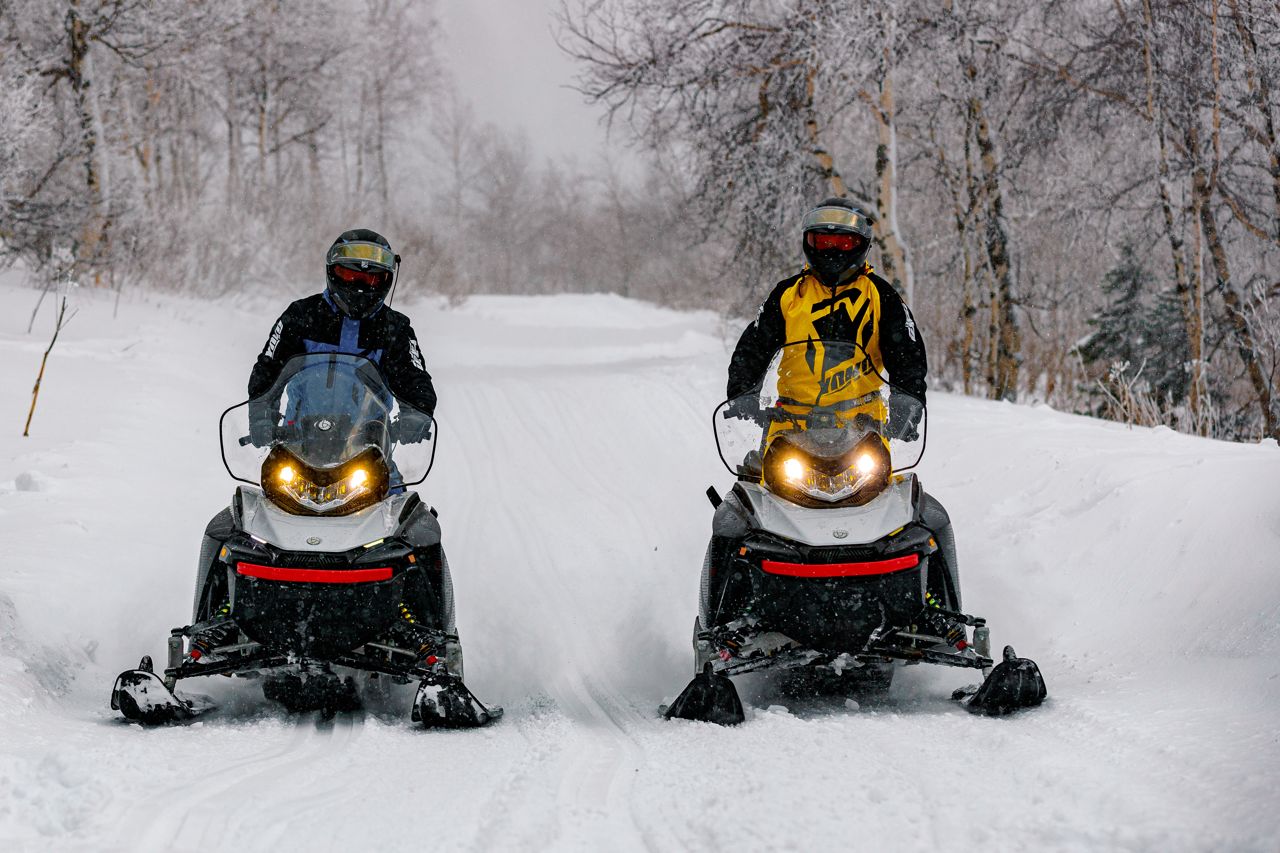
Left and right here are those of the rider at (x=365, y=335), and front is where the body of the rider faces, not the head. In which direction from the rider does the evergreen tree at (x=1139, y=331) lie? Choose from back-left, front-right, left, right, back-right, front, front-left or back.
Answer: back-left

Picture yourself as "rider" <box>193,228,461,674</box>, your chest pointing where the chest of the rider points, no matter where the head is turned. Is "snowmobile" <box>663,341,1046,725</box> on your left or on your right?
on your left

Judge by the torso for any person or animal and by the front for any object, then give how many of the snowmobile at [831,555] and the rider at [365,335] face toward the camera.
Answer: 2

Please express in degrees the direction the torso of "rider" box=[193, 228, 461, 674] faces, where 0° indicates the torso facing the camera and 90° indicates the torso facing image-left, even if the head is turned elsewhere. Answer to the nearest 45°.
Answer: approximately 0°

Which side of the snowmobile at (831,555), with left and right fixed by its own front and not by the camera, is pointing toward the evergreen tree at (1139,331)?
back

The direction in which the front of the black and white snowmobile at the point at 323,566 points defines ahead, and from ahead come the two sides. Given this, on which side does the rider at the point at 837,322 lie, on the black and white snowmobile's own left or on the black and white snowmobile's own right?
on the black and white snowmobile's own left

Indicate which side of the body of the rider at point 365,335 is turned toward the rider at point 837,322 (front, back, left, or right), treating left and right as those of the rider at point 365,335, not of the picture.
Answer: left

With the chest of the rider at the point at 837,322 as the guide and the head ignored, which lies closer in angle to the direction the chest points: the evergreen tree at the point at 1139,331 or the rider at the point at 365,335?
the rider

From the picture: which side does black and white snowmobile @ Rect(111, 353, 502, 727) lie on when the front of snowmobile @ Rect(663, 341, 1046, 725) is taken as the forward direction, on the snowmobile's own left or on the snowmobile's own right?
on the snowmobile's own right
